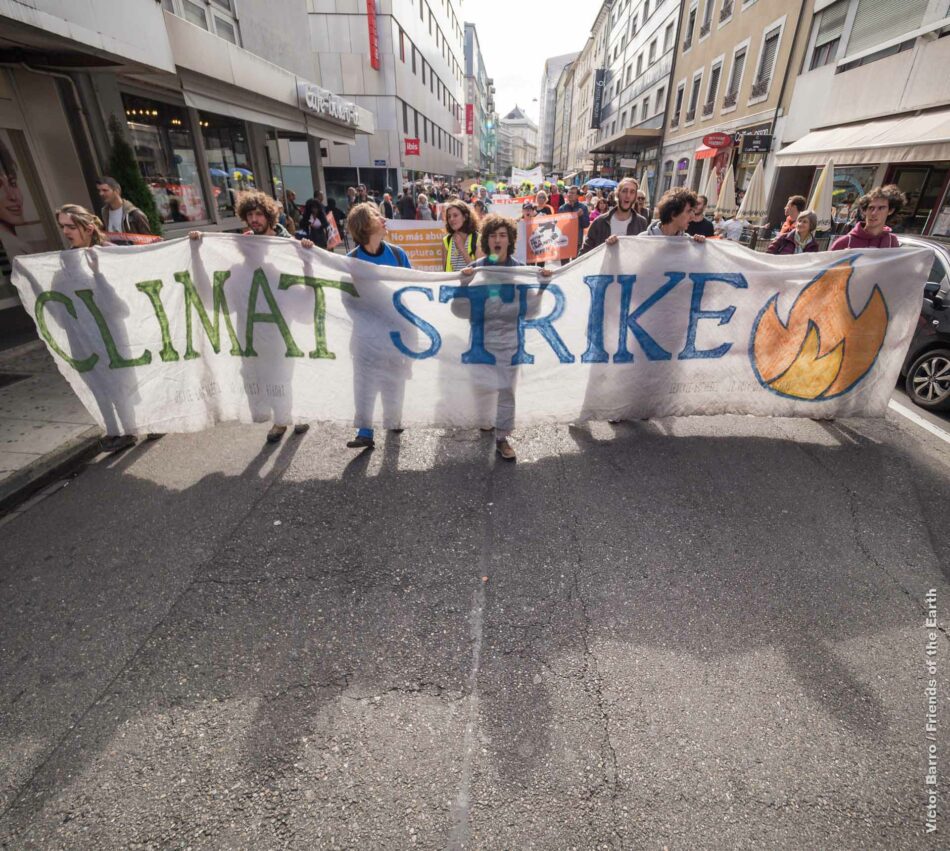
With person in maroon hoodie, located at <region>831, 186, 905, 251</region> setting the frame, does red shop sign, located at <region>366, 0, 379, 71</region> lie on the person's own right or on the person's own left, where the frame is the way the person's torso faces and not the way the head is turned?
on the person's own right

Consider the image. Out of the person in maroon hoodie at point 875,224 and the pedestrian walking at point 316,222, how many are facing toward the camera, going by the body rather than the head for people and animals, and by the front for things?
2

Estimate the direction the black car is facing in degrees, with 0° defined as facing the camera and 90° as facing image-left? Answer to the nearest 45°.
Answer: approximately 315°

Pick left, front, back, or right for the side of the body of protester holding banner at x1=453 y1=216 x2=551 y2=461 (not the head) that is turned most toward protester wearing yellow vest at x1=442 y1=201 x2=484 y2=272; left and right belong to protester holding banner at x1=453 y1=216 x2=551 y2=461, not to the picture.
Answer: back

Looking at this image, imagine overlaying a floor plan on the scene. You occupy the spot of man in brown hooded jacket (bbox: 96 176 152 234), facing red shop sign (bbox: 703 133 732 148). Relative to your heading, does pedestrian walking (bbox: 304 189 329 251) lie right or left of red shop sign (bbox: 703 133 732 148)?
left

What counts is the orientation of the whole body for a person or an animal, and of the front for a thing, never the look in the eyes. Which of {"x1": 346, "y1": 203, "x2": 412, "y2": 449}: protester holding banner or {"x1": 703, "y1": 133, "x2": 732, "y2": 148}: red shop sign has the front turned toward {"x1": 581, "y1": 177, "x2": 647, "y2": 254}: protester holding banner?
the red shop sign

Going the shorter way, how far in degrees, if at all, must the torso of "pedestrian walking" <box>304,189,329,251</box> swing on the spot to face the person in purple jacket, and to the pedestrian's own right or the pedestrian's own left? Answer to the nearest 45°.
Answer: approximately 45° to the pedestrian's own left

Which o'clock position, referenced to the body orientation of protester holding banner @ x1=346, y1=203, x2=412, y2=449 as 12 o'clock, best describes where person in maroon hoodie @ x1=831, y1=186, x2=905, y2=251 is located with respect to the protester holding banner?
The person in maroon hoodie is roughly at 9 o'clock from the protester holding banner.
